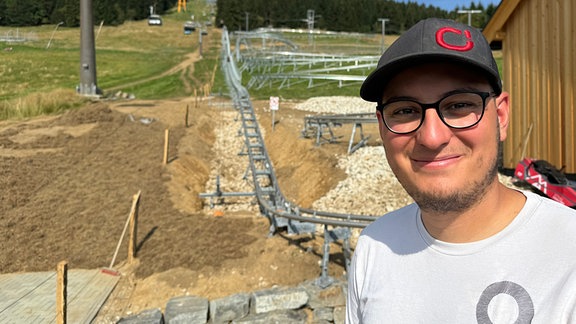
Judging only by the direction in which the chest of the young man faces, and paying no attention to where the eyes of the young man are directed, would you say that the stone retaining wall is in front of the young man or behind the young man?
behind

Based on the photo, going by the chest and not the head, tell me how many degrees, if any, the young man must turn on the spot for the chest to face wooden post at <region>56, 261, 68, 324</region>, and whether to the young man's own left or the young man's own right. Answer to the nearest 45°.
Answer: approximately 135° to the young man's own right

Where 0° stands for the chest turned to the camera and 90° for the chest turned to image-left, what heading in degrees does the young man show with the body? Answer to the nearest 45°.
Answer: approximately 0°
